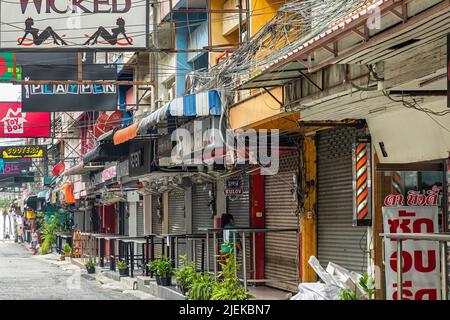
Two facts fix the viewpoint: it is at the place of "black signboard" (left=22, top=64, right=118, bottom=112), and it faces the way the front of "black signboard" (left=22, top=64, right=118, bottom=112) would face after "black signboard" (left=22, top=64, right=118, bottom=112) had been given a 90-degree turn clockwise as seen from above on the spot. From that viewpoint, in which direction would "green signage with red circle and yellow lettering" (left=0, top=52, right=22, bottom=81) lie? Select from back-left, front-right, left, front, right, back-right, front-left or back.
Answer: front-right

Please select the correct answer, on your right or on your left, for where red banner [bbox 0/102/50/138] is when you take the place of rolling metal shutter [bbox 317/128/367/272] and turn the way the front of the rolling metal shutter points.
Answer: on your right

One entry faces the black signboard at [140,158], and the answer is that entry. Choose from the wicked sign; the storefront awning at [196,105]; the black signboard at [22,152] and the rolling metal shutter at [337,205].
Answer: the black signboard at [22,152]

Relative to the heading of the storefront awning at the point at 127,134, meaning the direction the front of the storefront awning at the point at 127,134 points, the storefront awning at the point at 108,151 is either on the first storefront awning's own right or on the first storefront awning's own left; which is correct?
on the first storefront awning's own right

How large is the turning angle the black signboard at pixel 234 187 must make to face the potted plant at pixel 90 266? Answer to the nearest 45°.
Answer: approximately 135° to its right

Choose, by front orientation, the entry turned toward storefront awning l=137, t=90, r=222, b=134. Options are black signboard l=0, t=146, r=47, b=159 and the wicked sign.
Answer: the black signboard

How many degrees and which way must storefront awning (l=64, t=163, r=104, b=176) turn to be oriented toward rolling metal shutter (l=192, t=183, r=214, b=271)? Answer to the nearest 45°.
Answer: approximately 45° to its left
